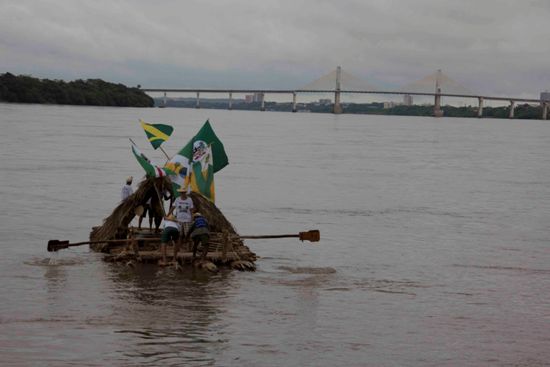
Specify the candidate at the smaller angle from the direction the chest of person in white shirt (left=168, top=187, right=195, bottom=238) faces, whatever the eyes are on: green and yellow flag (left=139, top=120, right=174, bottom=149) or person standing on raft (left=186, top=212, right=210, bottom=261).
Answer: the person standing on raft

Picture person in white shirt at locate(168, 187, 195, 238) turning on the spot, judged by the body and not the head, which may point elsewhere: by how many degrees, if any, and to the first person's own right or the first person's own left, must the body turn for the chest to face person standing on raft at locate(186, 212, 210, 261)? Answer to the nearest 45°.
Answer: approximately 45° to the first person's own left

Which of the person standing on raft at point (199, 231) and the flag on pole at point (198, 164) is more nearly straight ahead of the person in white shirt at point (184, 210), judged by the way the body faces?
the person standing on raft

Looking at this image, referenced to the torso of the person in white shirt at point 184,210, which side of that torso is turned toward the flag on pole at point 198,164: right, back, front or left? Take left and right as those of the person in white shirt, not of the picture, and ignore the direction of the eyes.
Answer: back

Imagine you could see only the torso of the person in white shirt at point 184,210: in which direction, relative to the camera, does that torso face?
toward the camera

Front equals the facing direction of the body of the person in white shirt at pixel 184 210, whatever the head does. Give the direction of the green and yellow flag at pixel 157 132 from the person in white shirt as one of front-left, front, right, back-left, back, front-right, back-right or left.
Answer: back
